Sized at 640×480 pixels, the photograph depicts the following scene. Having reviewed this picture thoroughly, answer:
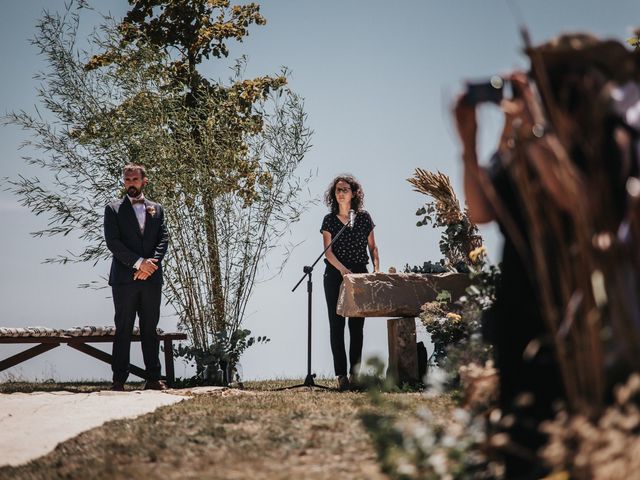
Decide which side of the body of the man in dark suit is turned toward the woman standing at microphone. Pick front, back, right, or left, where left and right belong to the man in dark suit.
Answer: left

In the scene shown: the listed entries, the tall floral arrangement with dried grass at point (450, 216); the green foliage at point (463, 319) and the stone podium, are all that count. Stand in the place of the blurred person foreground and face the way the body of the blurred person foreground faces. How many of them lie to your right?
3

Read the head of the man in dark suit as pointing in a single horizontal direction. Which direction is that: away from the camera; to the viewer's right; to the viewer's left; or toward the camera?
toward the camera

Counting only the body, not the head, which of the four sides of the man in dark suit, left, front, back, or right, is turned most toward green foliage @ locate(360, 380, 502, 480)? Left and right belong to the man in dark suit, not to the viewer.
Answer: front

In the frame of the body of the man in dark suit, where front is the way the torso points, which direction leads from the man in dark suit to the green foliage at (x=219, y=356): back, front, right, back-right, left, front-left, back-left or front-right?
back-left

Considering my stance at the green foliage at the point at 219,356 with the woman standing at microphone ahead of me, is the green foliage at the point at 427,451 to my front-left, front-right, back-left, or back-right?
front-right

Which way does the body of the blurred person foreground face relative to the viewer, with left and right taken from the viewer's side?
facing to the left of the viewer

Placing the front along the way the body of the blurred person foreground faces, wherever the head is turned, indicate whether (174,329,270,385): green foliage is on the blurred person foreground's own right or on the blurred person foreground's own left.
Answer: on the blurred person foreground's own right

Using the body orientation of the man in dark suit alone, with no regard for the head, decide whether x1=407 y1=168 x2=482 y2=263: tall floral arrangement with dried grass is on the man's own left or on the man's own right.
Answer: on the man's own left

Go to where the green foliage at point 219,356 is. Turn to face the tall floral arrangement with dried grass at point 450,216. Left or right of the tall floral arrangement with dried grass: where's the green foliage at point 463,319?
right

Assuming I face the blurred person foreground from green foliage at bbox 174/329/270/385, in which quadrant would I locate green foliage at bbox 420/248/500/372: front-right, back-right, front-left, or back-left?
front-left

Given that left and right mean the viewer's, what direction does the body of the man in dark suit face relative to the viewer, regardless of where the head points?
facing the viewer

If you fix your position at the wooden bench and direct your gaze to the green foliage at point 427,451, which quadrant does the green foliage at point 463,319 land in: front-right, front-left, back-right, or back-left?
front-left

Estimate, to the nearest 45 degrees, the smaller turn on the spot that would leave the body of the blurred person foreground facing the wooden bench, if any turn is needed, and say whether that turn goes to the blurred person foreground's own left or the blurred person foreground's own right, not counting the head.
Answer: approximately 45° to the blurred person foreground's own right
